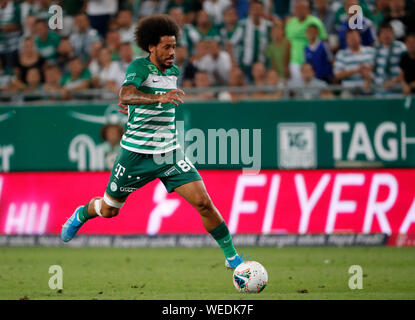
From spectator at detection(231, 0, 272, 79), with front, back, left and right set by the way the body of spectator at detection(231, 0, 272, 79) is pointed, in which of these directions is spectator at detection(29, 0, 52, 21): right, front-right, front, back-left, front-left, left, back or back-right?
right

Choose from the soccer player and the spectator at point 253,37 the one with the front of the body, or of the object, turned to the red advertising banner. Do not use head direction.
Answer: the spectator

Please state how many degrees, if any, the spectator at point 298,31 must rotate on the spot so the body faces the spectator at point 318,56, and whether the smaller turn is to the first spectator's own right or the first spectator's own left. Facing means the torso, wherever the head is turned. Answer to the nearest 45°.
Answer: approximately 45° to the first spectator's own left

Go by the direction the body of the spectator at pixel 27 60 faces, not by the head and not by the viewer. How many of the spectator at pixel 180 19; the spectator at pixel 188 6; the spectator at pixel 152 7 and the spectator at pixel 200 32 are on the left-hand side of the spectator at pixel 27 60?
4

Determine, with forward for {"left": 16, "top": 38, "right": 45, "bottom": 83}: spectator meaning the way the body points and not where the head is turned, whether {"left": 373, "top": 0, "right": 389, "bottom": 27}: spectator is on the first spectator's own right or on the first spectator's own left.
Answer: on the first spectator's own left

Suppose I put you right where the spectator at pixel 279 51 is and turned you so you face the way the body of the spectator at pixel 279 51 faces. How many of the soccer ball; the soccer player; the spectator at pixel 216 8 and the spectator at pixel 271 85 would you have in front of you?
3

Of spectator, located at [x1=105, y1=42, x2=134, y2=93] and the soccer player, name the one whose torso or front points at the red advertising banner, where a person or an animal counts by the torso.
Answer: the spectator

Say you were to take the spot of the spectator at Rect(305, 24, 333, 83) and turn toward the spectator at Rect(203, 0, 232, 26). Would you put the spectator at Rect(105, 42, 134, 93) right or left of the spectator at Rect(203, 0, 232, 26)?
left

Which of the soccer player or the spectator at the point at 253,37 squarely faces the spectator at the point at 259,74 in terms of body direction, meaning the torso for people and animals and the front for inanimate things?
the spectator at the point at 253,37

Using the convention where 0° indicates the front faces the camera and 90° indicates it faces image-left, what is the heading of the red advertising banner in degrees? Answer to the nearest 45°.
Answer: approximately 0°
